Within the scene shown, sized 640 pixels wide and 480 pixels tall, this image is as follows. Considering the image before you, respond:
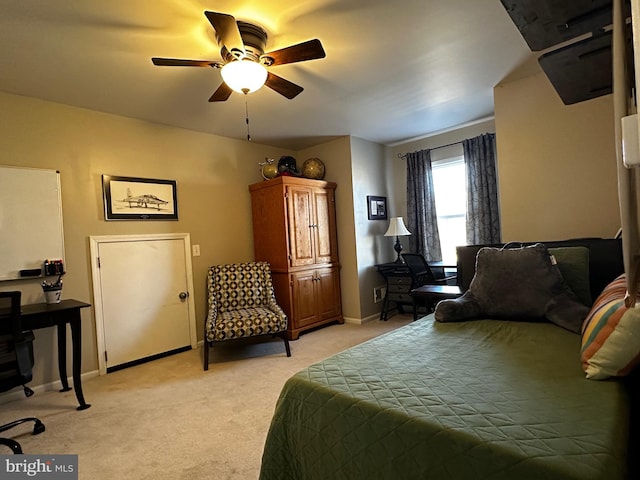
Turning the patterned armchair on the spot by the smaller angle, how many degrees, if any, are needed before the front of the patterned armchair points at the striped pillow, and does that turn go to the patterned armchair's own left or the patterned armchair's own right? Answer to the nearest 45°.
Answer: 0° — it already faces it

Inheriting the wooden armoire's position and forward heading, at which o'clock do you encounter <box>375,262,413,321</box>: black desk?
The black desk is roughly at 10 o'clock from the wooden armoire.

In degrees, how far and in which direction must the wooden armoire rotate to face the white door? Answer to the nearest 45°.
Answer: approximately 135° to its right

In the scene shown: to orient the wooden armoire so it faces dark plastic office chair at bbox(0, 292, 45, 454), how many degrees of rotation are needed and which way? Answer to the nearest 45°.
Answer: approximately 90° to its right

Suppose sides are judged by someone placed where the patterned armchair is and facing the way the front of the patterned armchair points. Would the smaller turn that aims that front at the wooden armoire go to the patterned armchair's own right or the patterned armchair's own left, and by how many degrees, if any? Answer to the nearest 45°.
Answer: approximately 90° to the patterned armchair's own left

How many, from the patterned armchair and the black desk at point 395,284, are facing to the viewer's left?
0
